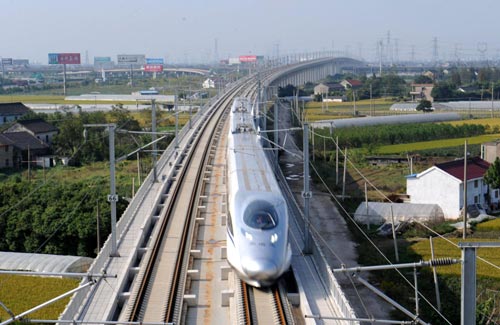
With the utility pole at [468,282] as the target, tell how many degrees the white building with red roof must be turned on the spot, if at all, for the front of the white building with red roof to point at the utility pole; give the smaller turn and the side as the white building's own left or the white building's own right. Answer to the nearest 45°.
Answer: approximately 45° to the white building's own right

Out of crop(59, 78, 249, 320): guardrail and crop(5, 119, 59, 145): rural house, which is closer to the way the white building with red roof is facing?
the guardrail

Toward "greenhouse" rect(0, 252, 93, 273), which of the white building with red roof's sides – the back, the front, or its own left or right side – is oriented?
right

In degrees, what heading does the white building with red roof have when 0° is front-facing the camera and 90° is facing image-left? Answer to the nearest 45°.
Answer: approximately 315°

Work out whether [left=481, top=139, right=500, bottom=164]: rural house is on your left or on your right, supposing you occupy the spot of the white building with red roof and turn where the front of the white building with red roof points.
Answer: on your left

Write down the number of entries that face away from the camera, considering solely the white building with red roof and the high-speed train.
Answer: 0

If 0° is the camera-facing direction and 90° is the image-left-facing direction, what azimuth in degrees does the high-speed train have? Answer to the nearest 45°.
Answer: approximately 0°

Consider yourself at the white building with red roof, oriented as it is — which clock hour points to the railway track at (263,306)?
The railway track is roughly at 2 o'clock from the white building with red roof.
